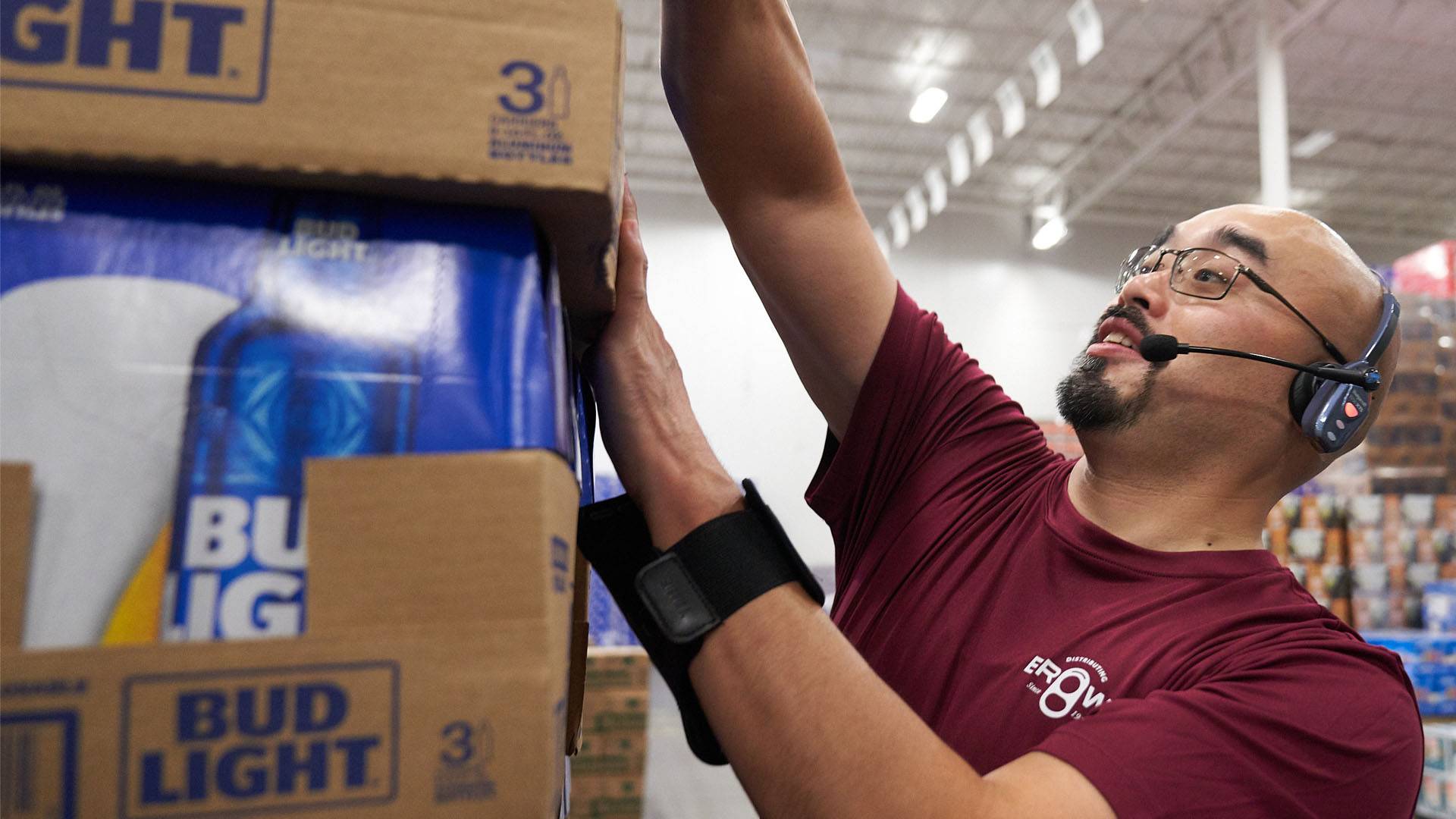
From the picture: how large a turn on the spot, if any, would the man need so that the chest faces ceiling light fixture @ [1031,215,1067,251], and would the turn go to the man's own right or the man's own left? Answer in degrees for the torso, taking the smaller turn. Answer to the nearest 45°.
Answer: approximately 135° to the man's own right

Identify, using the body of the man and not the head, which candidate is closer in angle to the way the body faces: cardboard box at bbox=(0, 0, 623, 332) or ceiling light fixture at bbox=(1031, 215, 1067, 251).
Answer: the cardboard box

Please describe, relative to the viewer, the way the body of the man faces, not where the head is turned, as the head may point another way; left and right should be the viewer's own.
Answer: facing the viewer and to the left of the viewer

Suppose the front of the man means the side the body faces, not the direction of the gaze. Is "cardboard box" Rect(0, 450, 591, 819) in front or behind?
in front

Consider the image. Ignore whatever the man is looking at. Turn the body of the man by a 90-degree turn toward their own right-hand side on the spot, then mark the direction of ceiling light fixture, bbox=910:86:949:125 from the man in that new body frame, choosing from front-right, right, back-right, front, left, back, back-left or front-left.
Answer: front-right
